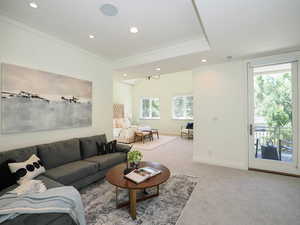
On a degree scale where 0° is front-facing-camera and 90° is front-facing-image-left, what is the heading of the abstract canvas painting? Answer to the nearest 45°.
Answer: approximately 315°

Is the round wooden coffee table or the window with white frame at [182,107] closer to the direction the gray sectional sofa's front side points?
the round wooden coffee table

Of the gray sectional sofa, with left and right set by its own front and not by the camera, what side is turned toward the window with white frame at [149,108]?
left

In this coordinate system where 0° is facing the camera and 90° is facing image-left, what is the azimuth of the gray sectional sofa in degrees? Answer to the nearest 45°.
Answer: approximately 315°
